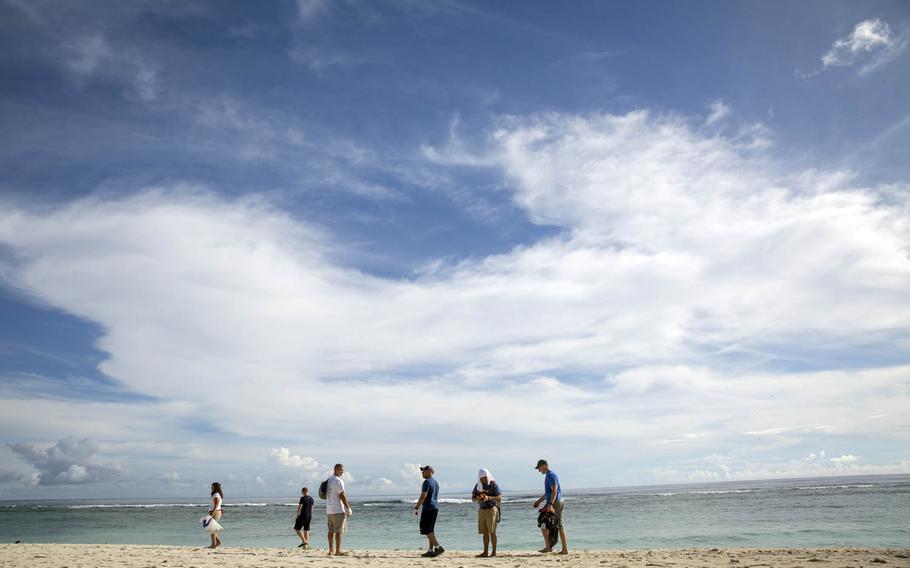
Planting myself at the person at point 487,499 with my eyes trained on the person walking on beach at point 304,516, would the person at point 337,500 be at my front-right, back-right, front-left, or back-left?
front-left

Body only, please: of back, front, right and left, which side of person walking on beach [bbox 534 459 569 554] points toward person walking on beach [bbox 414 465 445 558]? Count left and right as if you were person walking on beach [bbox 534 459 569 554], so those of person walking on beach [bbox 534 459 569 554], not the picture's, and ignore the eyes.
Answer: front

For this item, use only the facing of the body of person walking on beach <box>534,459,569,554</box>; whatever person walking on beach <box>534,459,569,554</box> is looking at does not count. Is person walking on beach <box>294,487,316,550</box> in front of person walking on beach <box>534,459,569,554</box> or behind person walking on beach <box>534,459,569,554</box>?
in front

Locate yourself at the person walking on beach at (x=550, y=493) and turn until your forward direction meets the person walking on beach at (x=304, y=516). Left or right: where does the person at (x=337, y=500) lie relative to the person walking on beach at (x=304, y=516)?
left

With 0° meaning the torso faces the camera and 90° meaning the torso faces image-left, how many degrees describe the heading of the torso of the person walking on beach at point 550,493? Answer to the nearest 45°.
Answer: approximately 90°

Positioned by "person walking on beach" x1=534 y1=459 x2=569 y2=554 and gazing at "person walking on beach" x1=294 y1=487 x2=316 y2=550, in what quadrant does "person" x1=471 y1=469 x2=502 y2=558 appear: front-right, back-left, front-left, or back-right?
front-left

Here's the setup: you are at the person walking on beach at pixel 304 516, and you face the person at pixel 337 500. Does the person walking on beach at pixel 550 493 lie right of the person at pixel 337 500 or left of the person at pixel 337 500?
left

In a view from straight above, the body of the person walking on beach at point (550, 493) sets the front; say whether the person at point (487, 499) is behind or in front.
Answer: in front

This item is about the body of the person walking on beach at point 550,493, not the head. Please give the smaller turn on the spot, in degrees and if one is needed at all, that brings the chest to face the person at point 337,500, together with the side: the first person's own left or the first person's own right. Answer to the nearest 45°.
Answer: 0° — they already face them
